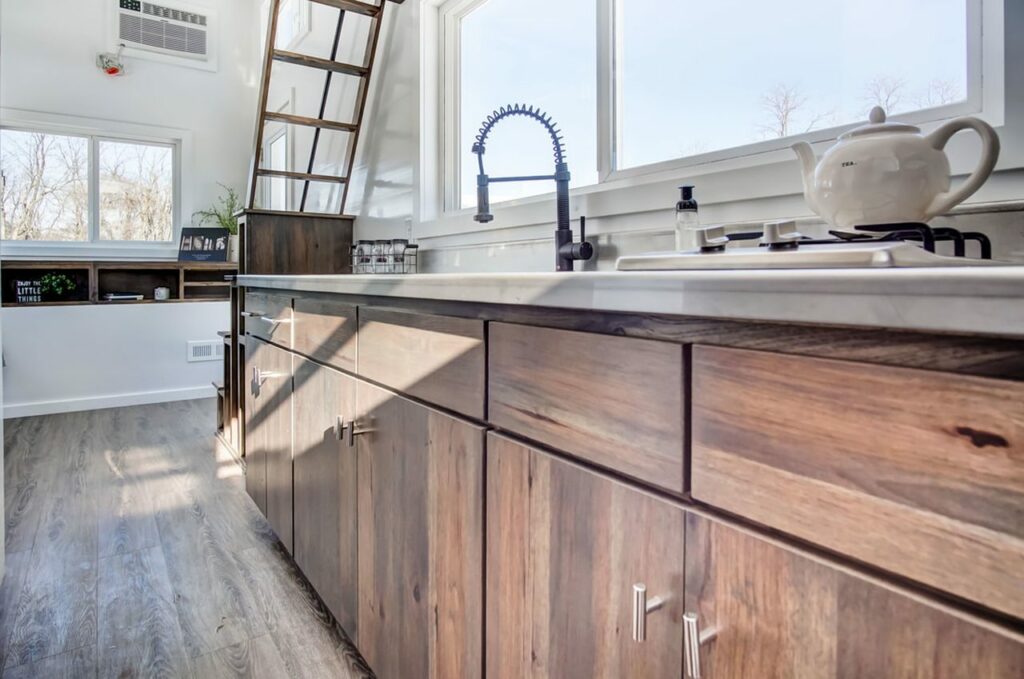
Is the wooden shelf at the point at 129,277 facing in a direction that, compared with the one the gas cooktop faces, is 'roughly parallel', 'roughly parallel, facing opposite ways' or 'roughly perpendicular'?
roughly perpendicular

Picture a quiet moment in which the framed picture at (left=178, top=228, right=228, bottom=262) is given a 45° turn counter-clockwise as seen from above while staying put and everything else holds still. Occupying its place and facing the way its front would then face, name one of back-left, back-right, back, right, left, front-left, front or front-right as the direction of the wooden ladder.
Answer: front-right

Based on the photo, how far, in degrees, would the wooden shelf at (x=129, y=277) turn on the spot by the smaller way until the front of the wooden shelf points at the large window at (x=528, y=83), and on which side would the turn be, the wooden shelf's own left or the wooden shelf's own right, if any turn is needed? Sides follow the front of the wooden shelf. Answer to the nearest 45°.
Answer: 0° — it already faces it

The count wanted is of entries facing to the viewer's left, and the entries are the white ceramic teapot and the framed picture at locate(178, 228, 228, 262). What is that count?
1

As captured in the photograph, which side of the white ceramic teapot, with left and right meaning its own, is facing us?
left

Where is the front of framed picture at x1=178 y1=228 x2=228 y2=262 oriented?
toward the camera

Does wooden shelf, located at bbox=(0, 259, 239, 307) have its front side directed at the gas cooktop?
yes

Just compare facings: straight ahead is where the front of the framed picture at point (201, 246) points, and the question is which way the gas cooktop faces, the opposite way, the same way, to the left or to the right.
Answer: to the right
